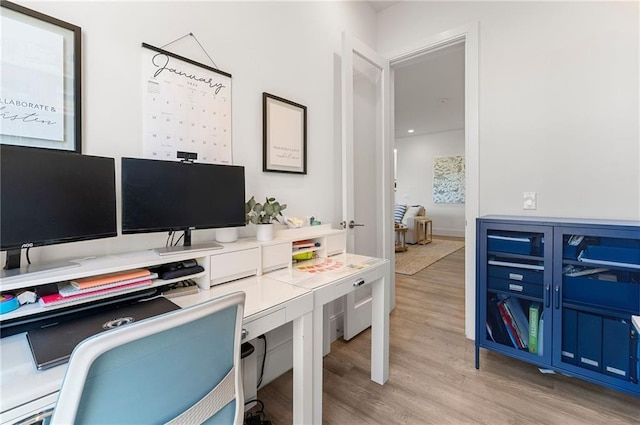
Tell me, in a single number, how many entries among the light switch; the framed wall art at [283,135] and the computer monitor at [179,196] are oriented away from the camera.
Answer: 0

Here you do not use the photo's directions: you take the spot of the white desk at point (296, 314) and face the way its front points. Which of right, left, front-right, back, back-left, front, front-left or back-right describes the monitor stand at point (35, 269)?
back-right

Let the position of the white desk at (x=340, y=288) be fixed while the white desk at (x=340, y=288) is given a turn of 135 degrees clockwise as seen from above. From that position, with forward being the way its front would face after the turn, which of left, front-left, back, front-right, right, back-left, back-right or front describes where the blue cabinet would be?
back

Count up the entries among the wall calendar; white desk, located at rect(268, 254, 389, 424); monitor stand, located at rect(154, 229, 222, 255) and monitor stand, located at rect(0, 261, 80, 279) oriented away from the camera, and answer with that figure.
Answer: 0

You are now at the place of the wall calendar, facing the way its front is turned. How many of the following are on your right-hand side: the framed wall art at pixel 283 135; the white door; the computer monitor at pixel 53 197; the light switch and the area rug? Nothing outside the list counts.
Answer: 1

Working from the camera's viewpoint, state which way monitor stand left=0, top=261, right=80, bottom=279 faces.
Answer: facing the viewer and to the right of the viewer

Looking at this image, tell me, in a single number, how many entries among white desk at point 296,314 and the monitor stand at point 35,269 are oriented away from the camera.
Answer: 0

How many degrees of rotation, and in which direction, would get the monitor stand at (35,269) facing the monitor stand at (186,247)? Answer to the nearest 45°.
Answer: approximately 45° to its left

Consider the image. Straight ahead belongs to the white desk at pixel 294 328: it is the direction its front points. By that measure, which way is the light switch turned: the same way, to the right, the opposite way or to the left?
to the right

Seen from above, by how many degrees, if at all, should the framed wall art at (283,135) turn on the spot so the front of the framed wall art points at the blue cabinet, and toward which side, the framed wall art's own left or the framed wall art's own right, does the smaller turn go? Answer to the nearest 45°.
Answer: approximately 45° to the framed wall art's own left

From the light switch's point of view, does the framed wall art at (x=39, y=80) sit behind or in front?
in front
